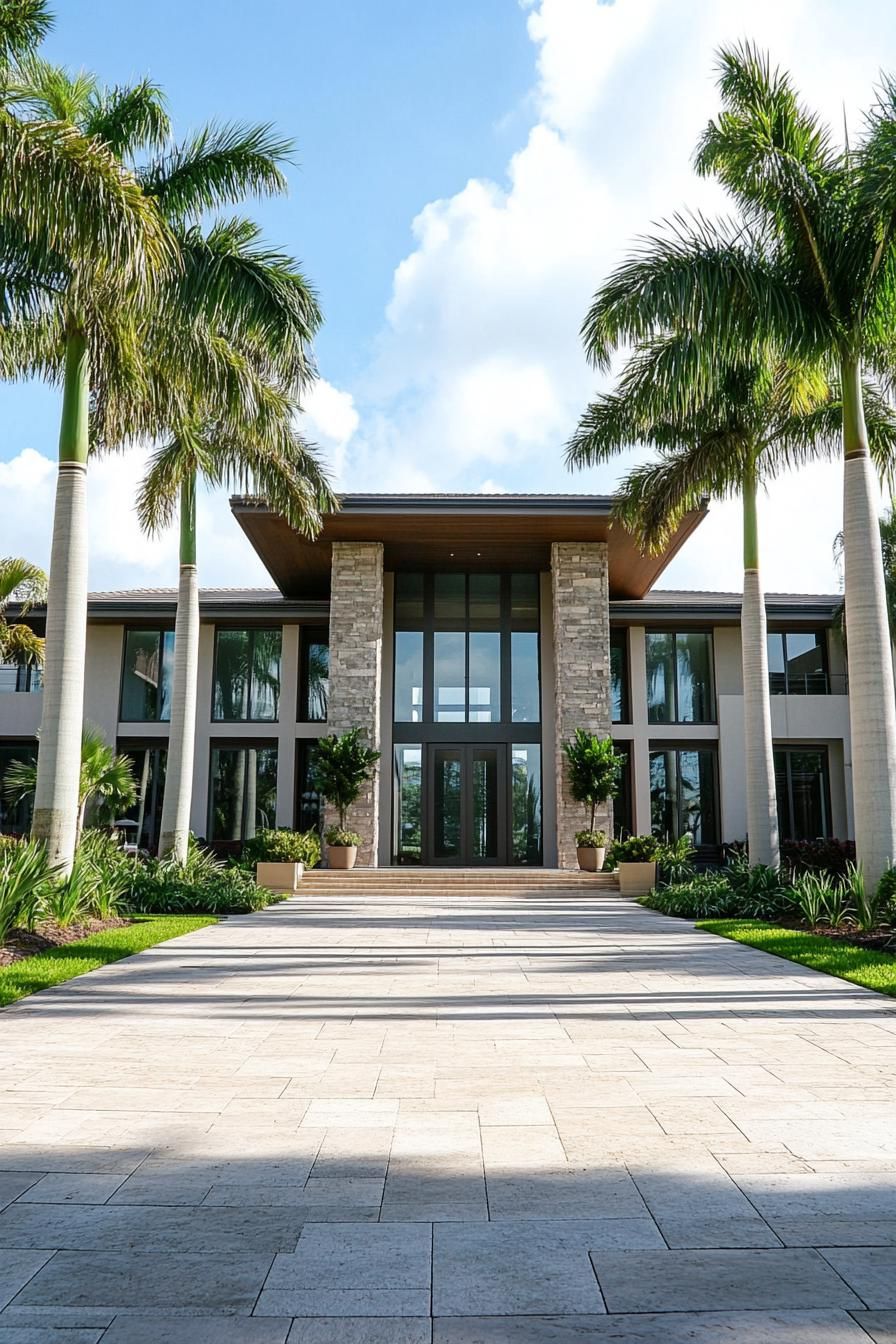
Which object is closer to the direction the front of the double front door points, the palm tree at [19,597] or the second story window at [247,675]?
the palm tree

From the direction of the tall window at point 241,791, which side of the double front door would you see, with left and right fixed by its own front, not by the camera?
right

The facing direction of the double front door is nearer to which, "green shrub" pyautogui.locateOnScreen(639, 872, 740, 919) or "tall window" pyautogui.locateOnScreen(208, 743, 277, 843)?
the green shrub

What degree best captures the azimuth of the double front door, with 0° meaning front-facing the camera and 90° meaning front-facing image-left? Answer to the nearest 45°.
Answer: approximately 0°
